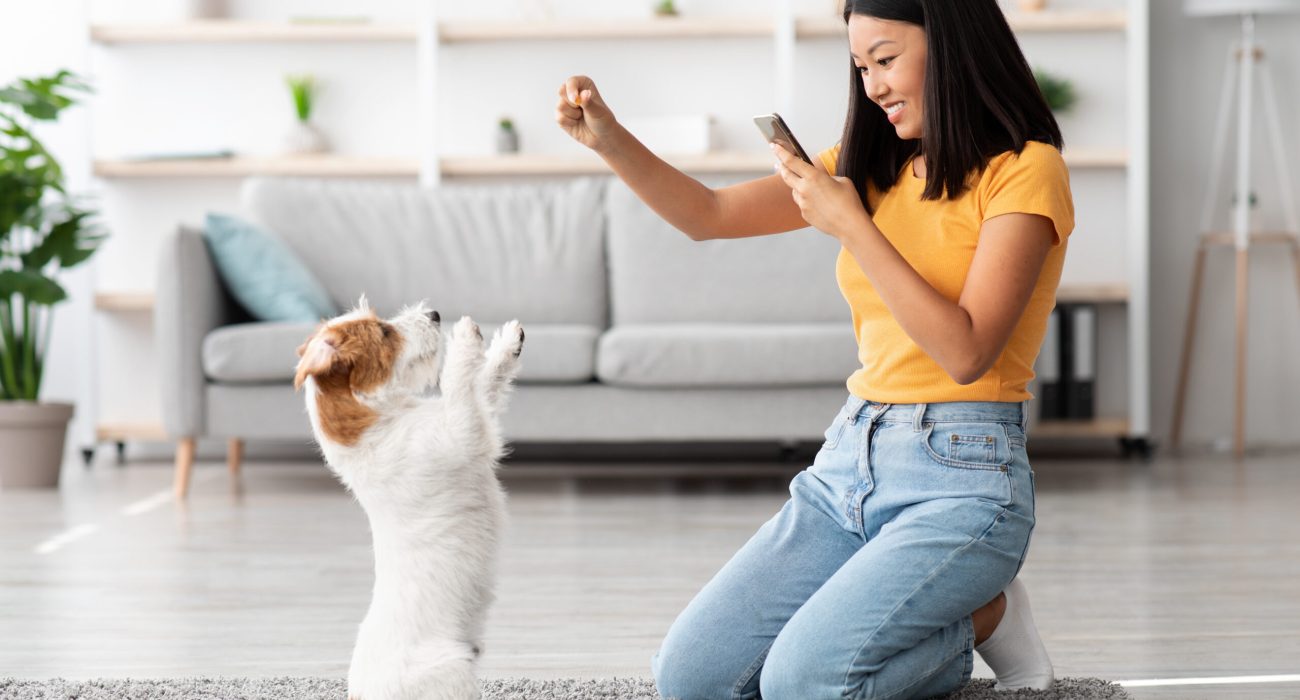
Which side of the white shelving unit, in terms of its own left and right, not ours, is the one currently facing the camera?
front

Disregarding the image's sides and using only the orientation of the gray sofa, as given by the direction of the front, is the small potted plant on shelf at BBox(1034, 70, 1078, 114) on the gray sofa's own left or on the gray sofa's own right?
on the gray sofa's own left

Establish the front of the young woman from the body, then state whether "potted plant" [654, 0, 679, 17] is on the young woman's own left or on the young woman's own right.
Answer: on the young woman's own right

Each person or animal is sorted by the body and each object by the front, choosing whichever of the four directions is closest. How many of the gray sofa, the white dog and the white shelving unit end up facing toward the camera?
2

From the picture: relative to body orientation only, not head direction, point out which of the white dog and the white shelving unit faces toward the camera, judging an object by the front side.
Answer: the white shelving unit

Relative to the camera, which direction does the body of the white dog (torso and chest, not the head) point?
to the viewer's right

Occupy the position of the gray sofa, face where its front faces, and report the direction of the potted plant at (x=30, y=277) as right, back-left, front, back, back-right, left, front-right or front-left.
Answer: right

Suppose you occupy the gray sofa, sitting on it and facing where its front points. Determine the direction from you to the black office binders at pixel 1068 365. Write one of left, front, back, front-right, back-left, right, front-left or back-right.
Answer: left

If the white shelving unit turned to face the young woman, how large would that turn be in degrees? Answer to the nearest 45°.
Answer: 0° — it already faces them

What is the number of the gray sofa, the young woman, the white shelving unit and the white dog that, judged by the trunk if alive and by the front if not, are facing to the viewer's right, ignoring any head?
1

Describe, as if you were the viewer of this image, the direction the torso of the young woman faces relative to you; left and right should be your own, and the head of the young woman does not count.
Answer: facing the viewer and to the left of the viewer
